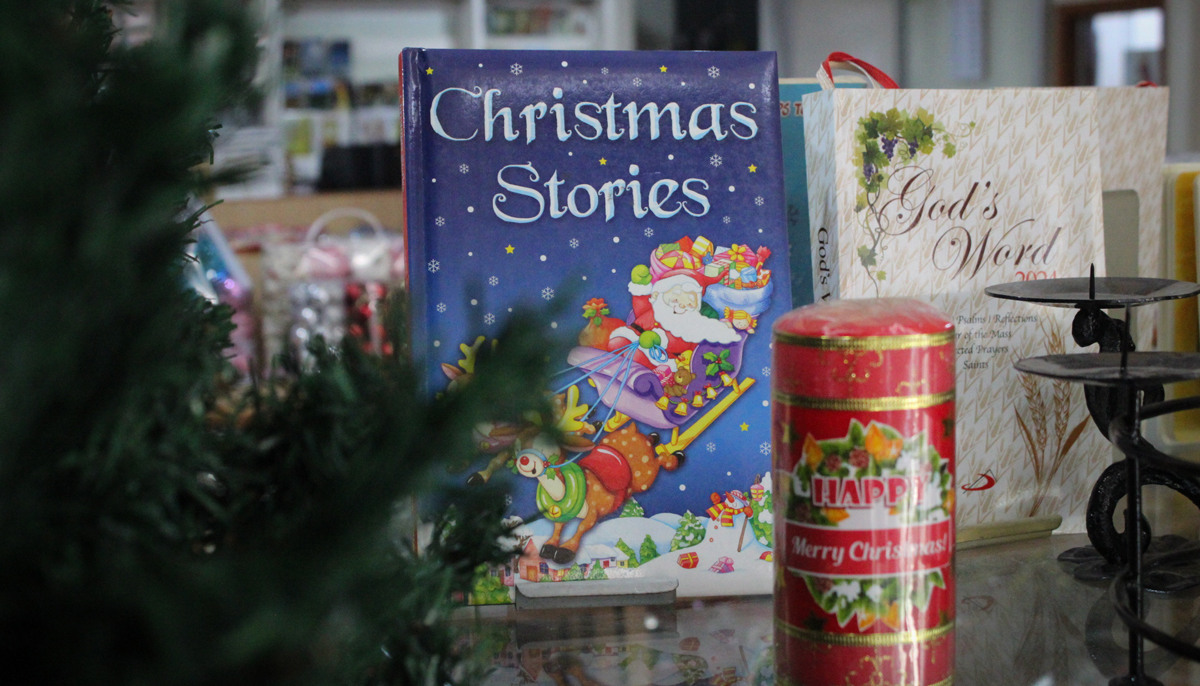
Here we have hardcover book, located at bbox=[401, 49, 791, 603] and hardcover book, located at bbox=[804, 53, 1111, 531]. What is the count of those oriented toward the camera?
2

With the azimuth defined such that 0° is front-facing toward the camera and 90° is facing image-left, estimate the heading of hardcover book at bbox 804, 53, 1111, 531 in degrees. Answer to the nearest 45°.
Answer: approximately 0°
